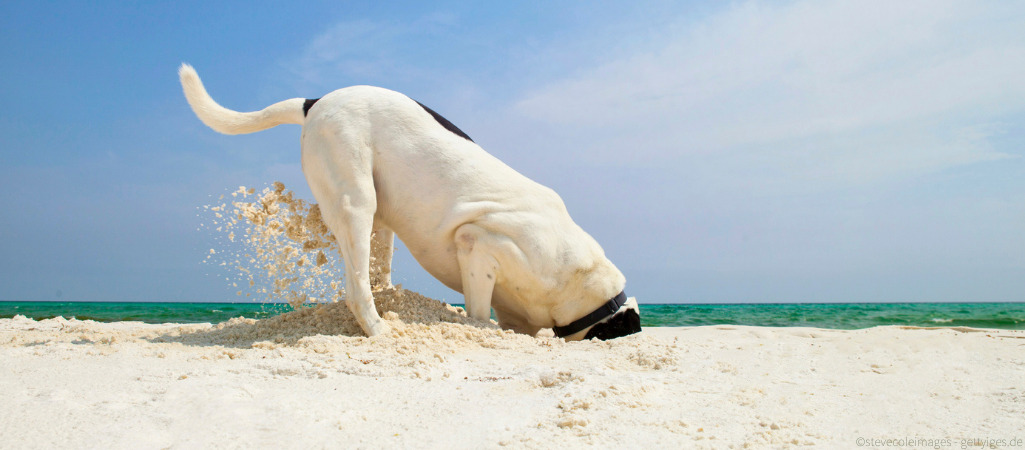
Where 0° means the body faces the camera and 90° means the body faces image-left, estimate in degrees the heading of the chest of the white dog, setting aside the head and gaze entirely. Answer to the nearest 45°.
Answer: approximately 270°
